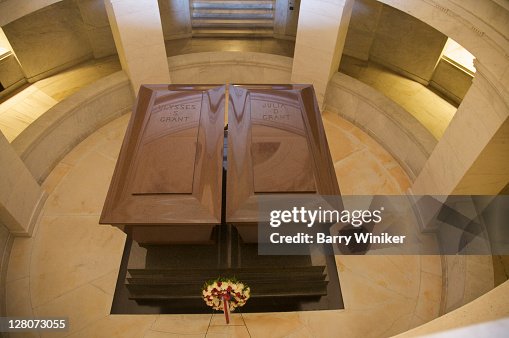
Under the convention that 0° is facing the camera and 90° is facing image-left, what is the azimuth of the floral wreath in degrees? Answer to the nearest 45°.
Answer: approximately 0°

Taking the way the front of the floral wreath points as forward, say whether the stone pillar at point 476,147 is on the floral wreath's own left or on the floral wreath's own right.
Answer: on the floral wreath's own left

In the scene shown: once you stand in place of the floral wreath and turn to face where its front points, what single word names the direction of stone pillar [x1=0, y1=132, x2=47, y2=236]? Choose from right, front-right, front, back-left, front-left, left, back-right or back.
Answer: right
